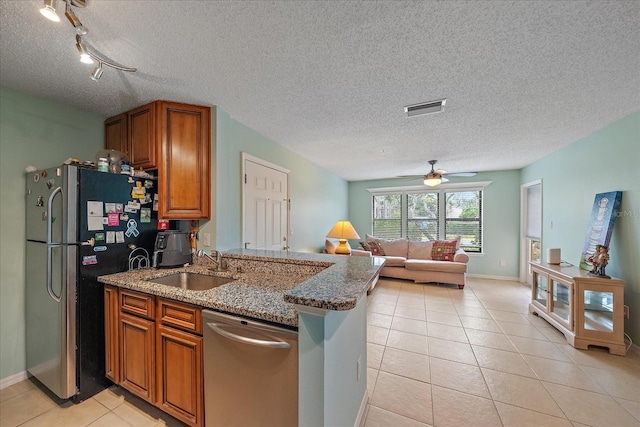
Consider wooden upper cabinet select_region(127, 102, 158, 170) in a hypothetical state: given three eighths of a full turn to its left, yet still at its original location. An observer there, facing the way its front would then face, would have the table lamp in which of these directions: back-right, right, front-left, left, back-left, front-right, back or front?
front

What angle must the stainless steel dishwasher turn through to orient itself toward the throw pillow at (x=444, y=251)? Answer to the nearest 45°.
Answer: approximately 180°

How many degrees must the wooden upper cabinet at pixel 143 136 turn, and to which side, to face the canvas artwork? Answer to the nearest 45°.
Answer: approximately 90° to its left

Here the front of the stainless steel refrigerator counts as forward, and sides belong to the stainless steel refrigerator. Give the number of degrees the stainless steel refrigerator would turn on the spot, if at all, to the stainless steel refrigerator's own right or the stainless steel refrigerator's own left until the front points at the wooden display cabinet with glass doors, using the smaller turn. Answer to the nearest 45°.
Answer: approximately 90° to the stainless steel refrigerator's own left

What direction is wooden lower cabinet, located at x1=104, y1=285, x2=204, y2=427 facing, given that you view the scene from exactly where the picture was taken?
facing the viewer and to the left of the viewer

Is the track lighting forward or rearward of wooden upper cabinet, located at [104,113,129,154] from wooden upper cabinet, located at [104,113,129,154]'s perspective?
forward

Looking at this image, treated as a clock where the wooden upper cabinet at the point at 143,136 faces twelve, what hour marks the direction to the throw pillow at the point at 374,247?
The throw pillow is roughly at 7 o'clock from the wooden upper cabinet.

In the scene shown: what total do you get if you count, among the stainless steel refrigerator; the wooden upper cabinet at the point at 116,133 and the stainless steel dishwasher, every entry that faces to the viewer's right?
0

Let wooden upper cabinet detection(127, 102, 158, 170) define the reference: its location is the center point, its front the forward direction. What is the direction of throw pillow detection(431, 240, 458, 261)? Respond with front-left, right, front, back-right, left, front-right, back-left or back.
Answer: back-left

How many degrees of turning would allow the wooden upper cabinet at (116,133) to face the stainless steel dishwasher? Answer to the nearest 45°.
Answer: approximately 45° to its left

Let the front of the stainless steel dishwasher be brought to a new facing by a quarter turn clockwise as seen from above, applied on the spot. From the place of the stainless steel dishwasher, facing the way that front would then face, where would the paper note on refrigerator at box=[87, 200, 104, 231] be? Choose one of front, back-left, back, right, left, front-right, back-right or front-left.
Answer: front
